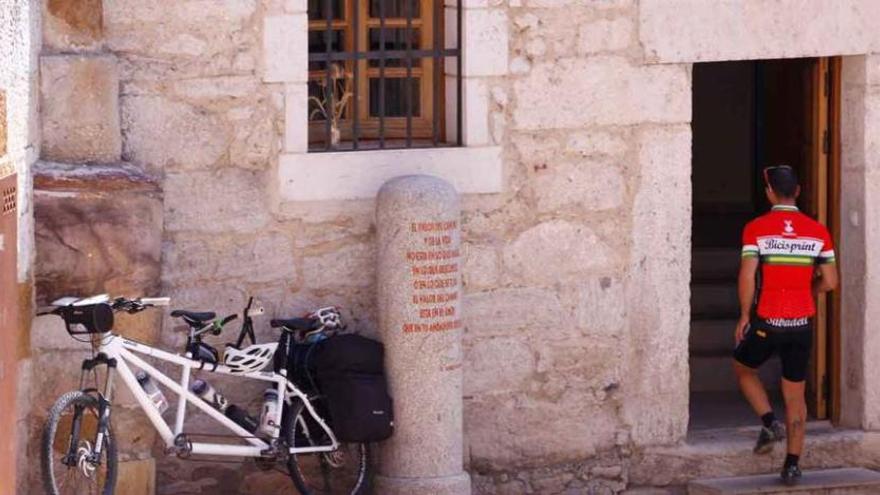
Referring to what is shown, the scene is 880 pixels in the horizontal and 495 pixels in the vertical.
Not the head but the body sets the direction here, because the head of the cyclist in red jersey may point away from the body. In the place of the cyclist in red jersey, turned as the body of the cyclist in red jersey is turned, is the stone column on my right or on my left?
on my left

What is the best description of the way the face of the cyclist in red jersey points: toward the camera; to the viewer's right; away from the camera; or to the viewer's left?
away from the camera

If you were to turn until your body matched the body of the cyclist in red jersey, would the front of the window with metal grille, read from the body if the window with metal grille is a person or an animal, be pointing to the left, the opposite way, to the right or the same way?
the opposite way

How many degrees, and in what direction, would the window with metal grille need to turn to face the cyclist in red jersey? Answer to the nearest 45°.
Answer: approximately 90° to its left

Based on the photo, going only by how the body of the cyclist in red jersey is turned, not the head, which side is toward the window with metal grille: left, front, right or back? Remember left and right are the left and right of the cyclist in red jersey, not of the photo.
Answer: left

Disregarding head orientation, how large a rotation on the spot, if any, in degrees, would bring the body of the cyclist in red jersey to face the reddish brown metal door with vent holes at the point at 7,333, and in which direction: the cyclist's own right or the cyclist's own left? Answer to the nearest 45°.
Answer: approximately 135° to the cyclist's own left

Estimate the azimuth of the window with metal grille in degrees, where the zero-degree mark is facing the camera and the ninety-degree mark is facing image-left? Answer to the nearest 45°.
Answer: approximately 0°

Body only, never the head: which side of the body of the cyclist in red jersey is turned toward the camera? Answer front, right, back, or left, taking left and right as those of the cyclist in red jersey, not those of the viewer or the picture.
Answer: back

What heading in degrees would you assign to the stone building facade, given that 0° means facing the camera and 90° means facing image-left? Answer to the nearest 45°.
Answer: approximately 0°

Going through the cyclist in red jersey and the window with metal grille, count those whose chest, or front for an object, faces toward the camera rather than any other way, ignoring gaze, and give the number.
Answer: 1
